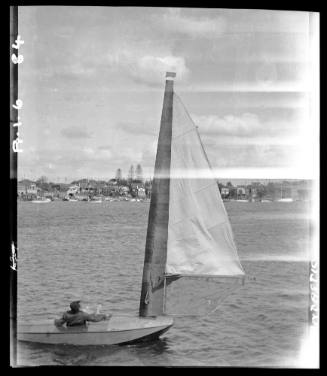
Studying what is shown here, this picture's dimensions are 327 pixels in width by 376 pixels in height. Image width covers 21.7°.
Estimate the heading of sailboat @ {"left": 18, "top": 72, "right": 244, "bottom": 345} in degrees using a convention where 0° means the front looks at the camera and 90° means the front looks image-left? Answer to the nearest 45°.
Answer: approximately 270°
